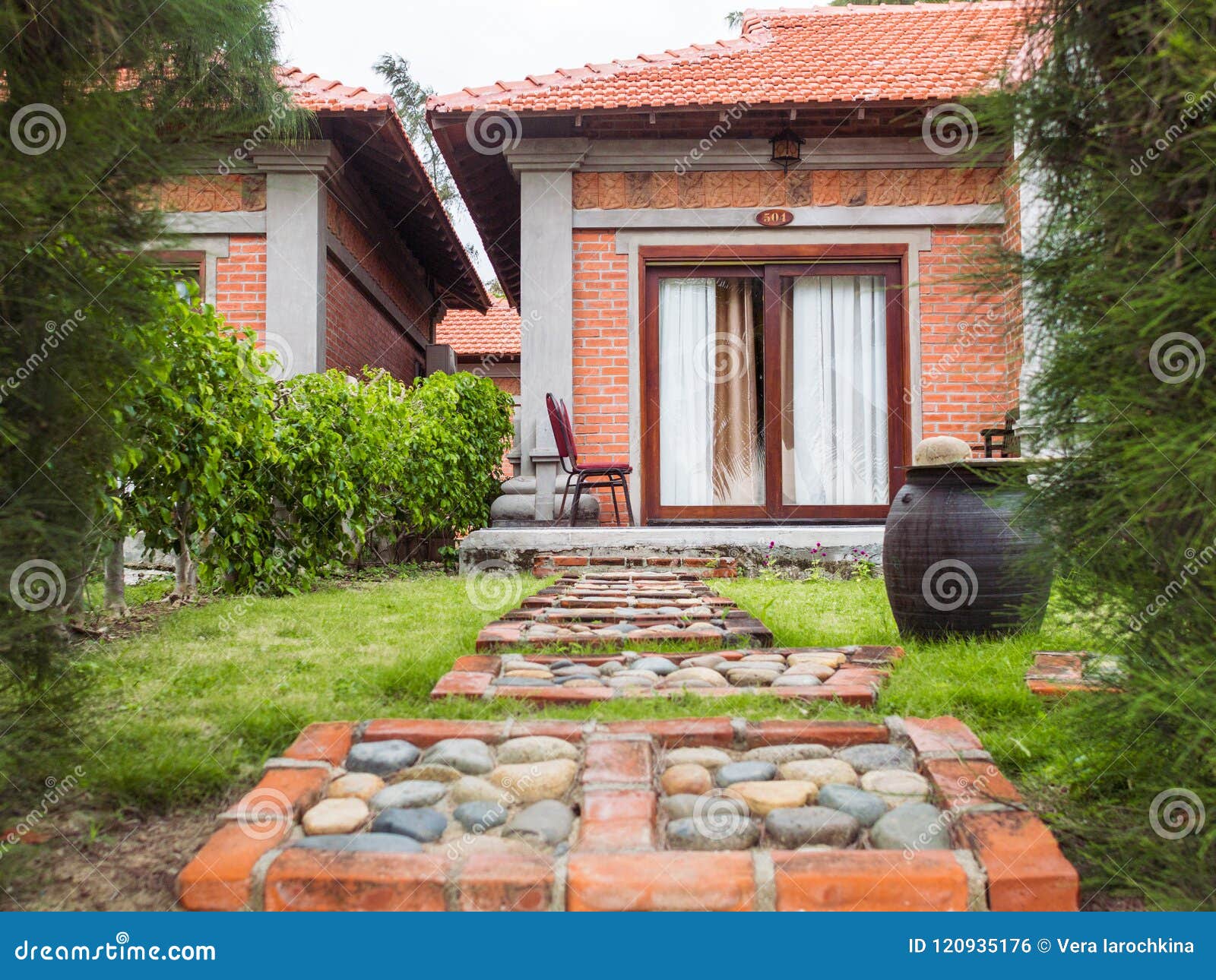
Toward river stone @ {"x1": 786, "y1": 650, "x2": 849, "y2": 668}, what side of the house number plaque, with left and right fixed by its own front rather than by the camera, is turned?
front

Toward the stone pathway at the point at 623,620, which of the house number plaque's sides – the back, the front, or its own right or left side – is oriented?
front

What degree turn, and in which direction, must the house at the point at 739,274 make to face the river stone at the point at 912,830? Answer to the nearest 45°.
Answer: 0° — it already faces it

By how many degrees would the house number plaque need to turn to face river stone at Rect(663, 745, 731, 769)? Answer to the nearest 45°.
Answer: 0° — it already faces it

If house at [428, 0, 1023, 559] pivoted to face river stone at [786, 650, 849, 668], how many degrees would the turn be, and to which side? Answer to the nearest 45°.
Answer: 0° — it already faces it

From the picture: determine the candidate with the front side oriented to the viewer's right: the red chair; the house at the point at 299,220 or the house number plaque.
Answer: the red chair

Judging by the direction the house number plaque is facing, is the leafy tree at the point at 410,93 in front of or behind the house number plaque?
behind

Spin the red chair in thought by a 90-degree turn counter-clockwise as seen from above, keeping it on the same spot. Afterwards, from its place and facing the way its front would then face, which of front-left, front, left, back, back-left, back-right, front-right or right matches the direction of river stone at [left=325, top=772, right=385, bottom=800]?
back

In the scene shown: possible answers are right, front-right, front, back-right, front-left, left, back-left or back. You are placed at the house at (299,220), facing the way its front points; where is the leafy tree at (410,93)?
back

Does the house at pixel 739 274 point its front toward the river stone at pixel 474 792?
yes
